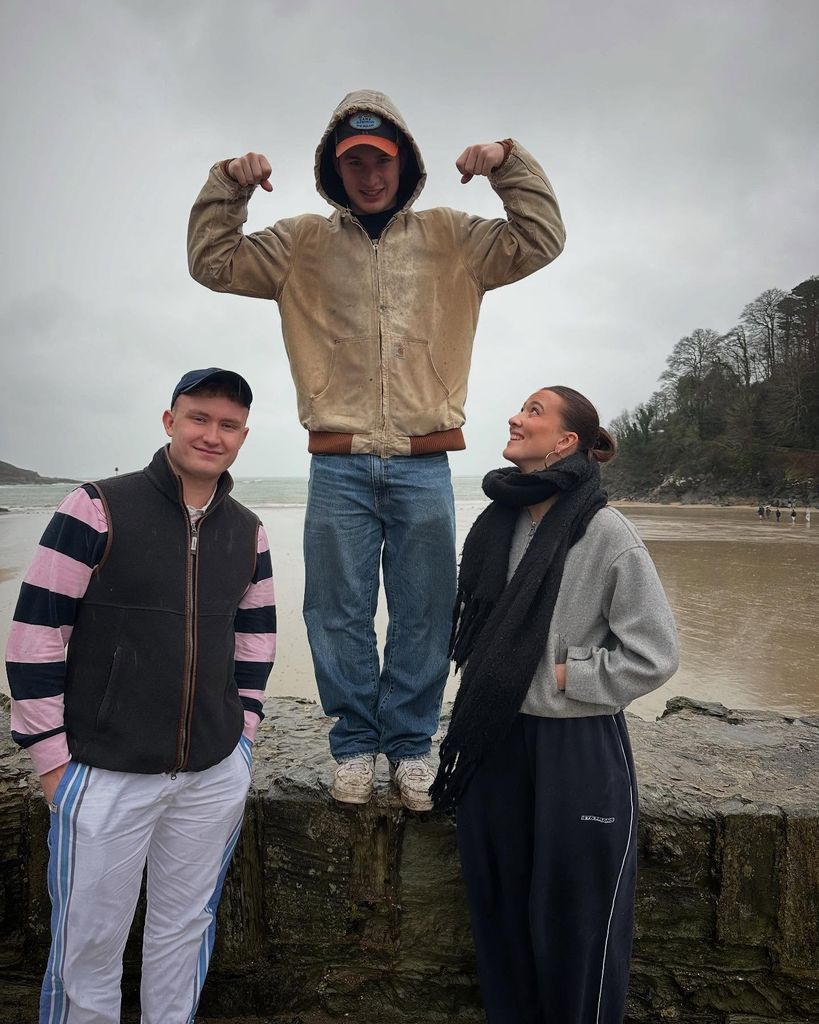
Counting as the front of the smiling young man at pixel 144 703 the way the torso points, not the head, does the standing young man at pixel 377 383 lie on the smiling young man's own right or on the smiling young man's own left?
on the smiling young man's own left

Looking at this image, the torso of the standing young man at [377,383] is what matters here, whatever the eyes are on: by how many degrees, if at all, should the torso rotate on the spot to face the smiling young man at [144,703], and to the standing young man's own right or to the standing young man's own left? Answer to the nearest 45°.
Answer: approximately 45° to the standing young man's own right

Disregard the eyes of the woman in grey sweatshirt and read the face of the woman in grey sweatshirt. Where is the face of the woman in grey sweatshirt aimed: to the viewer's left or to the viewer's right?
to the viewer's left

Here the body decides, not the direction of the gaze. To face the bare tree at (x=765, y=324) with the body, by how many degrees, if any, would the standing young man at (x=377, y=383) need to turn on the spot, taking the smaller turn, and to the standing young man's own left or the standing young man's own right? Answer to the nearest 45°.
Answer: approximately 135° to the standing young man's own left

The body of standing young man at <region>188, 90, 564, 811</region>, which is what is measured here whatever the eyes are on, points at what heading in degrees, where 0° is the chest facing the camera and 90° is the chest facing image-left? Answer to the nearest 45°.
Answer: approximately 0°

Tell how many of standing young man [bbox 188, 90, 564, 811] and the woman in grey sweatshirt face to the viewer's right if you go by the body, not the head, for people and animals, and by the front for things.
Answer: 0

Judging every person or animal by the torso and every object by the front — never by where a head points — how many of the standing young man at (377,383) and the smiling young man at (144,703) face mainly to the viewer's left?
0
